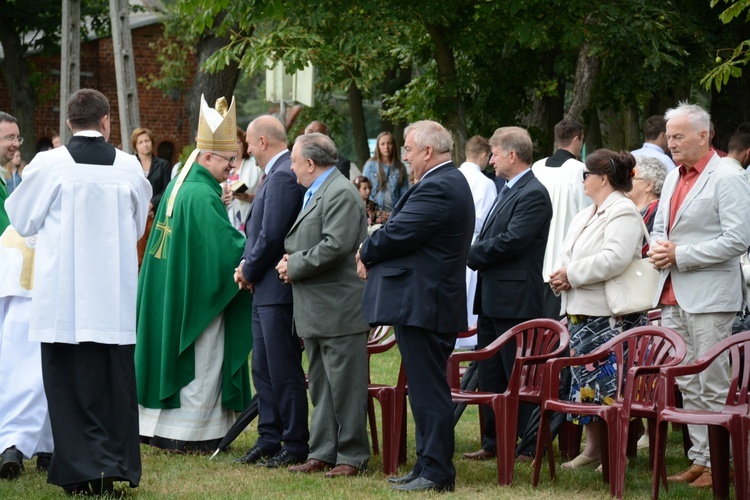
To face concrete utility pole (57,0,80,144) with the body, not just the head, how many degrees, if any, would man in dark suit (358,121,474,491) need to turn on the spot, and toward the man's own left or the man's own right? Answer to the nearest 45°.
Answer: approximately 45° to the man's own right

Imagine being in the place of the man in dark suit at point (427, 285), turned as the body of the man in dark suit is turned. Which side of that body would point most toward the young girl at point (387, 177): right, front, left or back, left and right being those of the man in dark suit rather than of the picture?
right

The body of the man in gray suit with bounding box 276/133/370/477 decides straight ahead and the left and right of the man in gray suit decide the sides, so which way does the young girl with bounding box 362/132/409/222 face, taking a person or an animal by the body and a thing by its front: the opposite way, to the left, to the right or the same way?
to the left

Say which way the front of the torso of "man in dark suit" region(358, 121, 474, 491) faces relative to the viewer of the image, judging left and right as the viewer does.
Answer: facing to the left of the viewer

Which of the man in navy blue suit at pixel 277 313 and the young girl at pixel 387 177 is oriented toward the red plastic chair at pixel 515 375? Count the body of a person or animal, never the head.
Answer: the young girl

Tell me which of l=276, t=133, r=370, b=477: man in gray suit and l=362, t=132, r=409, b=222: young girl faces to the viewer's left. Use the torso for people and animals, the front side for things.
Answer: the man in gray suit

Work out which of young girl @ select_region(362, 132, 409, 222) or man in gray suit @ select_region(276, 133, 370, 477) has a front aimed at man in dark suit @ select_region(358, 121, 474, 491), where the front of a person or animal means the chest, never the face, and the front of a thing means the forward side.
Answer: the young girl

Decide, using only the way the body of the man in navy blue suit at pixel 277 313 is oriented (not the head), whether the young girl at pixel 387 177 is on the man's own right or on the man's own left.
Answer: on the man's own right

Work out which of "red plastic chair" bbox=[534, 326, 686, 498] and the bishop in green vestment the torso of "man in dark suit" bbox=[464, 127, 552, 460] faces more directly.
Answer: the bishop in green vestment

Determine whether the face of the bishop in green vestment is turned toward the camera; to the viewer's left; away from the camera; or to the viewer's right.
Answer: to the viewer's right

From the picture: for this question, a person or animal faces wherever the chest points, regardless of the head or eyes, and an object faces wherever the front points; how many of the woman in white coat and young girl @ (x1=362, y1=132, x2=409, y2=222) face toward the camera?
1

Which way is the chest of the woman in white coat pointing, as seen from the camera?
to the viewer's left

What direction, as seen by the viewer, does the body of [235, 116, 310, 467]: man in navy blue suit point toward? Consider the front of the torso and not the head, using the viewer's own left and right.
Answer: facing to the left of the viewer
